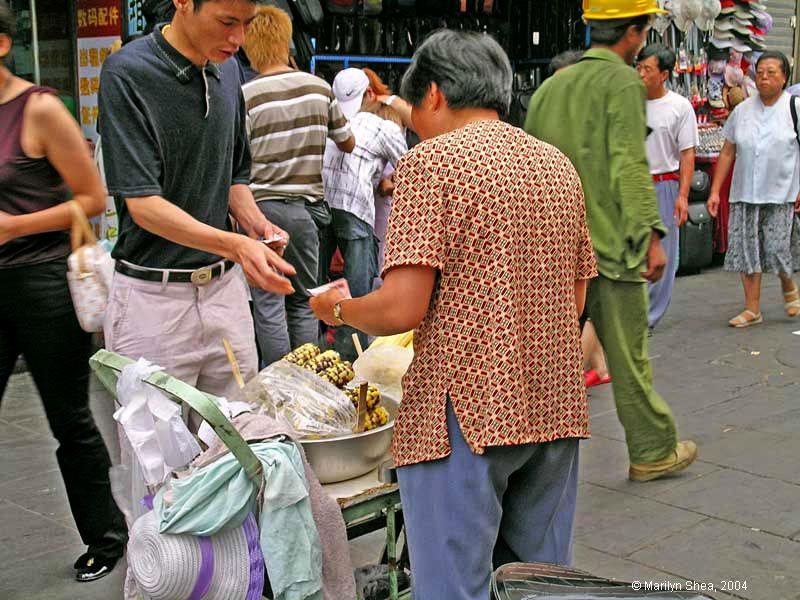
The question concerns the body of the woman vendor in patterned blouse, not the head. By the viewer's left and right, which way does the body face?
facing away from the viewer and to the left of the viewer

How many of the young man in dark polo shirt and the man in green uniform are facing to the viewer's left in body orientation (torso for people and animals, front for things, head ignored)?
0

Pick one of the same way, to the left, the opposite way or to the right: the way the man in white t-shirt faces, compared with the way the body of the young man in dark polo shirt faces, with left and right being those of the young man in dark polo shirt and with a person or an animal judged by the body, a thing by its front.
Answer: to the right

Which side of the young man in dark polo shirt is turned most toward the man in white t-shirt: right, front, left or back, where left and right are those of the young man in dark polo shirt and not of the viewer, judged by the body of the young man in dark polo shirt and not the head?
left

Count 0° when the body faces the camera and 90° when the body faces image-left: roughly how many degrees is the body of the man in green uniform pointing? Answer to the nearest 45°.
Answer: approximately 225°

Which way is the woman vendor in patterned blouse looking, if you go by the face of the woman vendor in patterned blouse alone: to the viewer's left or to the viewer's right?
to the viewer's left

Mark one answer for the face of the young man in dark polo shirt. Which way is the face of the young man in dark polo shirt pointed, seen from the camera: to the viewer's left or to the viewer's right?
to the viewer's right

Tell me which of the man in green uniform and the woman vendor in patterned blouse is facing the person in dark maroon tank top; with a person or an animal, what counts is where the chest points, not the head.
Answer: the woman vendor in patterned blouse

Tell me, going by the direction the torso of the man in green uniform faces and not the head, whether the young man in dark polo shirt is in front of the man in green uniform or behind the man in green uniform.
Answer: behind

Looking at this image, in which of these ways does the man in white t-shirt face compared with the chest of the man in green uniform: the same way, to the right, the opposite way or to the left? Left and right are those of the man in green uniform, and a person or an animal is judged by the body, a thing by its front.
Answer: the opposite way
